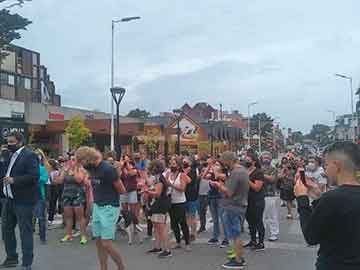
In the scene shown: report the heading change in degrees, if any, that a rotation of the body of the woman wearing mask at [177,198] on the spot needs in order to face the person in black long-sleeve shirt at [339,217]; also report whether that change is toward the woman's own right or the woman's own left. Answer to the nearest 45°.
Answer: approximately 45° to the woman's own left

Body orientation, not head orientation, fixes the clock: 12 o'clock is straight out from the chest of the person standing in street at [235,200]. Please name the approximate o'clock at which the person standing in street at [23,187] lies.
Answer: the person standing in street at [23,187] is roughly at 11 o'clock from the person standing in street at [235,200].

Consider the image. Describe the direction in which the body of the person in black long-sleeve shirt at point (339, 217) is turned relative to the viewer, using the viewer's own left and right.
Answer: facing away from the viewer and to the left of the viewer

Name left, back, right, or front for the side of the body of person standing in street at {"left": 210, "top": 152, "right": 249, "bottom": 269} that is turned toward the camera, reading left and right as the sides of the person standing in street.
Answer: left

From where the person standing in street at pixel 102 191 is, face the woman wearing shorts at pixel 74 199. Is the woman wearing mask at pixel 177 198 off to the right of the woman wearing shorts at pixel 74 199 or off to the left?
right

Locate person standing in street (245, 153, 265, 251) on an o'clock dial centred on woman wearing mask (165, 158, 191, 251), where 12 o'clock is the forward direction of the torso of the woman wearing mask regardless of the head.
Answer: The person standing in street is roughly at 7 o'clock from the woman wearing mask.
